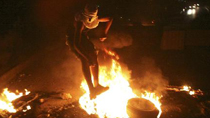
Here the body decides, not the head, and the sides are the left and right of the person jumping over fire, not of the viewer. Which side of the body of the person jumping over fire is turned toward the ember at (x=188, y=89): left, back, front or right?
left

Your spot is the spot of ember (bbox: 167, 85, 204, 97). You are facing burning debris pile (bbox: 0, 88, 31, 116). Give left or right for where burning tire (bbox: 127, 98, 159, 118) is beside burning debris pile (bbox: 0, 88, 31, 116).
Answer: left

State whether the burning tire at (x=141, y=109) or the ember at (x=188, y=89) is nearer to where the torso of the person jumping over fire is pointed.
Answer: the burning tire

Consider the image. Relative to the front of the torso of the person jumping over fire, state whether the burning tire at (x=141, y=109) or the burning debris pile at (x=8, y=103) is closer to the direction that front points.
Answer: the burning tire

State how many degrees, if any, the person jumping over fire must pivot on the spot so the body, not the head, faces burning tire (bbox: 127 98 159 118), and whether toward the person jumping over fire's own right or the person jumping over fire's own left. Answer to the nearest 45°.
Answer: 0° — they already face it

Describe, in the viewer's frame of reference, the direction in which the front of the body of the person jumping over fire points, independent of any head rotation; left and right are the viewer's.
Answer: facing the viewer and to the right of the viewer
